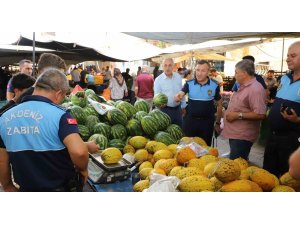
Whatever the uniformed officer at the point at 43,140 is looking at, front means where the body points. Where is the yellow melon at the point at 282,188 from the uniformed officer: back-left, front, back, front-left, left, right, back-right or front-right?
front-right

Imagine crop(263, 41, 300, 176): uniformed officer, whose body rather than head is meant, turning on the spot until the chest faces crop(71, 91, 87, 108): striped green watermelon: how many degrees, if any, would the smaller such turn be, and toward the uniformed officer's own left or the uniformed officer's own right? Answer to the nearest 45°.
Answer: approximately 45° to the uniformed officer's own right

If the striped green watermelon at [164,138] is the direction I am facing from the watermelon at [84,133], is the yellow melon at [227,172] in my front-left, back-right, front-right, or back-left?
front-right

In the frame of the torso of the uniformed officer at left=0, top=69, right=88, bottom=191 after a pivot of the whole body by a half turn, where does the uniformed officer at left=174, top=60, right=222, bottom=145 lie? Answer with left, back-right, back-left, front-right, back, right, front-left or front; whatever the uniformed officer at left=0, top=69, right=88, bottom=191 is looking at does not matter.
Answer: back

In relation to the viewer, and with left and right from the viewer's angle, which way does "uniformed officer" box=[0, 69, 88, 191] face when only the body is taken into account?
facing away from the viewer and to the right of the viewer

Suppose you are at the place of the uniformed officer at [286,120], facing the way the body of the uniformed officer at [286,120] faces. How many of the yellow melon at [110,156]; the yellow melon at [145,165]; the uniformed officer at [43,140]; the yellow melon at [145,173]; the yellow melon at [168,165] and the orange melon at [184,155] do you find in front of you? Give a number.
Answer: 6

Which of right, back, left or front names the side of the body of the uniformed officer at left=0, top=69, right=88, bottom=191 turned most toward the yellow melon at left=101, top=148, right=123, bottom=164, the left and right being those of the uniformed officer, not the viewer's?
front

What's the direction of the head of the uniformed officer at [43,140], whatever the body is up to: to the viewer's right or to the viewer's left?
to the viewer's right

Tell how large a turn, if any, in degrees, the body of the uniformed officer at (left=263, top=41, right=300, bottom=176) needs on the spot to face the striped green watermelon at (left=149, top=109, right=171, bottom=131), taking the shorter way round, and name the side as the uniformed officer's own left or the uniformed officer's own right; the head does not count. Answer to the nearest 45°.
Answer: approximately 45° to the uniformed officer's own right

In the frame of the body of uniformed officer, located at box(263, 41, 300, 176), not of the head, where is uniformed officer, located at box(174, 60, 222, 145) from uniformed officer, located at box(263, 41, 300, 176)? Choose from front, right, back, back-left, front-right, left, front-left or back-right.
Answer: right

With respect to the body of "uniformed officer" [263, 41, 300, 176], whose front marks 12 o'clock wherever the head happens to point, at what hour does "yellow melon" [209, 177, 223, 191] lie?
The yellow melon is roughly at 11 o'clock from the uniformed officer.

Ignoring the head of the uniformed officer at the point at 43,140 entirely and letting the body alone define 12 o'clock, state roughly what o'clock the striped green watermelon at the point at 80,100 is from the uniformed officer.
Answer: The striped green watermelon is roughly at 11 o'clock from the uniformed officer.

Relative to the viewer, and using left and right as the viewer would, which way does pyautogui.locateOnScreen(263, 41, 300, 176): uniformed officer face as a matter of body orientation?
facing the viewer and to the left of the viewer

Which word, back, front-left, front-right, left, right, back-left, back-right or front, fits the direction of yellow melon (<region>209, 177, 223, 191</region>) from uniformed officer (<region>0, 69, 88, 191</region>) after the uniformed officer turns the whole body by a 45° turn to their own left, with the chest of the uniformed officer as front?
right
